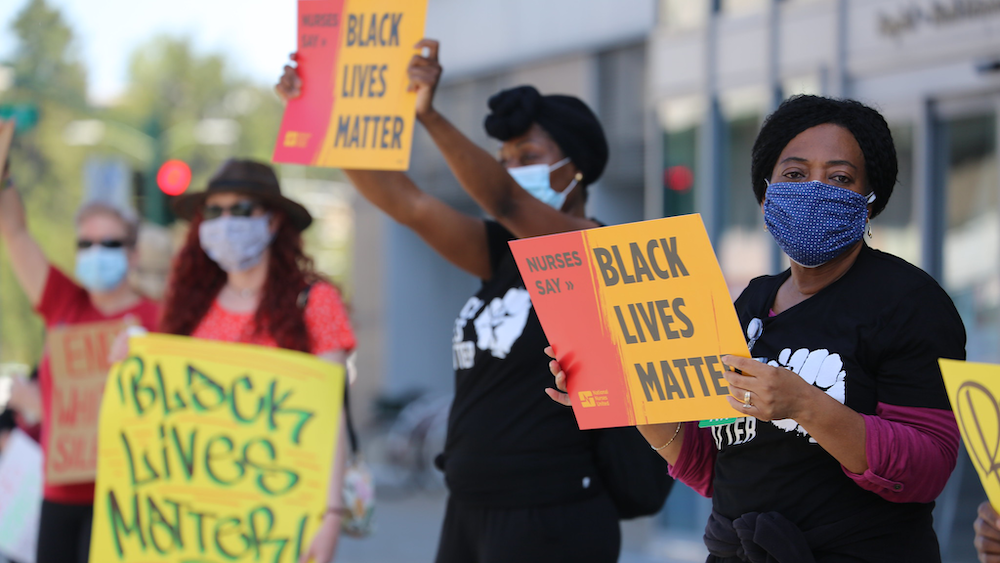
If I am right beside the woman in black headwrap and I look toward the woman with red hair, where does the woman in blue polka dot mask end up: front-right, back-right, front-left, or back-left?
back-left

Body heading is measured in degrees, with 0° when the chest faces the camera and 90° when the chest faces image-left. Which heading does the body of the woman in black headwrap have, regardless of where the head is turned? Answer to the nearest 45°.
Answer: approximately 45°

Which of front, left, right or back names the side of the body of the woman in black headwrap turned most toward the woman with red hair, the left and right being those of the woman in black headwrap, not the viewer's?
right

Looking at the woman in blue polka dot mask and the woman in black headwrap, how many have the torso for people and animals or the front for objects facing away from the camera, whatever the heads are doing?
0

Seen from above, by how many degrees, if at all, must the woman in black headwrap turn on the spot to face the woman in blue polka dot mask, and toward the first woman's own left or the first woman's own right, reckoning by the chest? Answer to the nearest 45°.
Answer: approximately 90° to the first woman's own left

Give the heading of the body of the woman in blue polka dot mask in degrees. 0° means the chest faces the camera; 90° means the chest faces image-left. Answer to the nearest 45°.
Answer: approximately 45°

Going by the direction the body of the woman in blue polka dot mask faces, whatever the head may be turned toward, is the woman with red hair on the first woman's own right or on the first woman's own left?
on the first woman's own right

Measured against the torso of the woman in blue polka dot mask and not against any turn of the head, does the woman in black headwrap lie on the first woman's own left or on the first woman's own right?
on the first woman's own right
